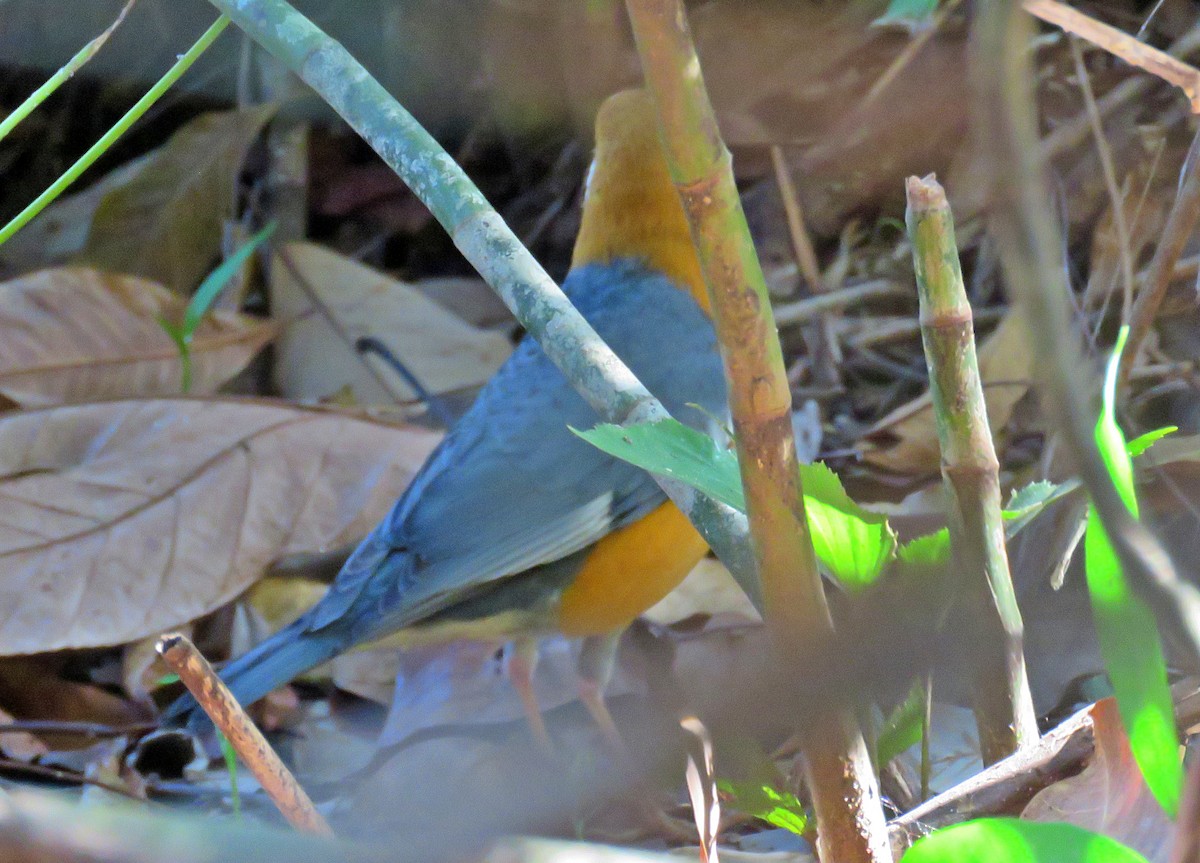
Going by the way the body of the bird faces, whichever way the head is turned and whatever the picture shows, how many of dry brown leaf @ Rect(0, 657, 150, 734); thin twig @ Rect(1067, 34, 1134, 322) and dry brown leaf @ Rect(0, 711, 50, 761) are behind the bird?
2

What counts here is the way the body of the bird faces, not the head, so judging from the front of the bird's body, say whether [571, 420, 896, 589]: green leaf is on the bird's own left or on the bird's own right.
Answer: on the bird's own right

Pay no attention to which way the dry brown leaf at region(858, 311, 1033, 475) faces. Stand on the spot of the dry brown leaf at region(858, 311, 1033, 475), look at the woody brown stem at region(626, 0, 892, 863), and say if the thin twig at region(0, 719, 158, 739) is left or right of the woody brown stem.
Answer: right

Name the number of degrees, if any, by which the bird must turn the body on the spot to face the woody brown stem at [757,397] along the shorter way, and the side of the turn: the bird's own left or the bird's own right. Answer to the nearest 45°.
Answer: approximately 90° to the bird's own right

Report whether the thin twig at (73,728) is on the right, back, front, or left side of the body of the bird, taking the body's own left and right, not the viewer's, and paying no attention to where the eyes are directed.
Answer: back

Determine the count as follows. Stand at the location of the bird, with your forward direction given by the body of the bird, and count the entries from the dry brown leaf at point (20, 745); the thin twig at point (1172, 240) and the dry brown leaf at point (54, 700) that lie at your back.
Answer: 2

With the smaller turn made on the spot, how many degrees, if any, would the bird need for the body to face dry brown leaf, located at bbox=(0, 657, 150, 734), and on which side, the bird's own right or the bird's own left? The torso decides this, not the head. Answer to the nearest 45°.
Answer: approximately 180°

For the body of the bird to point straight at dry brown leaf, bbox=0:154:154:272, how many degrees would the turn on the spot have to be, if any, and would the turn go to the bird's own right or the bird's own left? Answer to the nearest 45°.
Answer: approximately 135° to the bird's own left

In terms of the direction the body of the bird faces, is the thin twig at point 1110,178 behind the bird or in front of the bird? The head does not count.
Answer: in front

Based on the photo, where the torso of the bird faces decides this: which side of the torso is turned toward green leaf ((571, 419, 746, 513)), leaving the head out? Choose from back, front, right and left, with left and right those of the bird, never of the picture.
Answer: right
